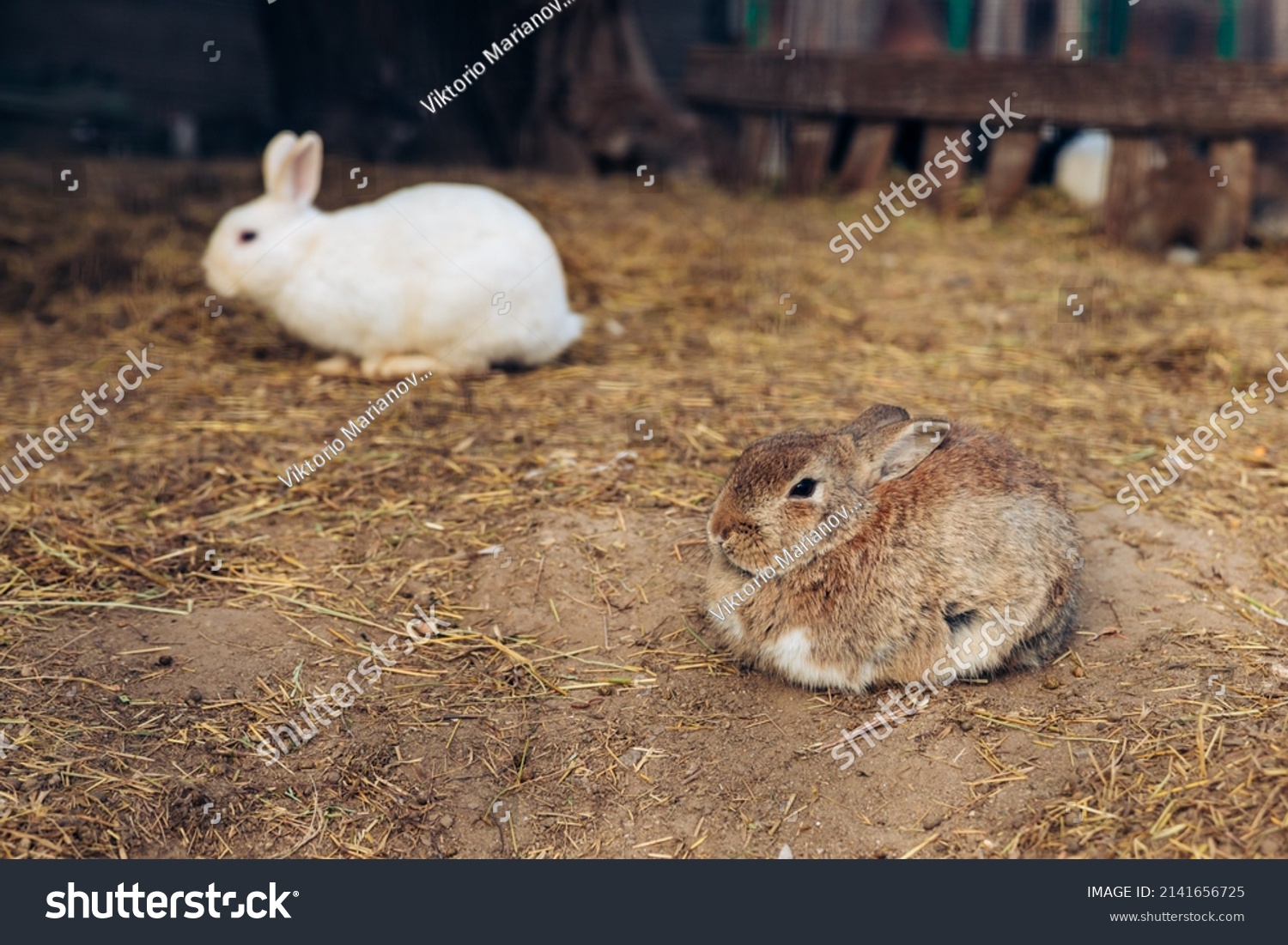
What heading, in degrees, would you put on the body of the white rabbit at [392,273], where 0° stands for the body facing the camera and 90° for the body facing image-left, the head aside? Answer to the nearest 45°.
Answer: approximately 90°

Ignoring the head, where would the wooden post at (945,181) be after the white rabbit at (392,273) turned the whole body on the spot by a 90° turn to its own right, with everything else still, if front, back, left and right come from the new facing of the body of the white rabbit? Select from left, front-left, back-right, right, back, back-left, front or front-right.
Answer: front-right

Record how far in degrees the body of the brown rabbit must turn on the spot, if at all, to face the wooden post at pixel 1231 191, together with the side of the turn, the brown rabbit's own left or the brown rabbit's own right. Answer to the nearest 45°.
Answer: approximately 90° to the brown rabbit's own right

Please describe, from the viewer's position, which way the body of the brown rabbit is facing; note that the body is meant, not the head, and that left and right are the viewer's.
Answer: facing to the left of the viewer

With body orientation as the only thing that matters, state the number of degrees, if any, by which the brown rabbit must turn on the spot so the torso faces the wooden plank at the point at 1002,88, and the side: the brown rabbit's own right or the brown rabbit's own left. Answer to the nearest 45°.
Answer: approximately 90° to the brown rabbit's own right

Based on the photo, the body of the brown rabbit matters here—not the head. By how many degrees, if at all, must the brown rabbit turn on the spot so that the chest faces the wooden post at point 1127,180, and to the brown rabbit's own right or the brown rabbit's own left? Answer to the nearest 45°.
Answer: approximately 90° to the brown rabbit's own right

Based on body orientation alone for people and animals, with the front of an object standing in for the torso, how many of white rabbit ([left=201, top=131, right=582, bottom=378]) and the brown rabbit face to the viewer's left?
2

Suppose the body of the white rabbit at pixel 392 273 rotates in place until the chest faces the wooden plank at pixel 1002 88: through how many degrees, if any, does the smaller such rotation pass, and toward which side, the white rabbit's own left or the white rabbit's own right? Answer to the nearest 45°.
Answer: approximately 135° to the white rabbit's own right

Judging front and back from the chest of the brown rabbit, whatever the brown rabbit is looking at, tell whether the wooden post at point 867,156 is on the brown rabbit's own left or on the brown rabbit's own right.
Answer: on the brown rabbit's own right
